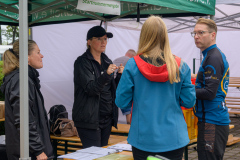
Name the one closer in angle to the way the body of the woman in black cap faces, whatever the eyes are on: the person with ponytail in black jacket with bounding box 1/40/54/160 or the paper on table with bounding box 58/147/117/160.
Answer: the paper on table

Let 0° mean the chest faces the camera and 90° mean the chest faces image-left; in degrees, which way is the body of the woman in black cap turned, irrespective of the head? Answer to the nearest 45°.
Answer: approximately 315°

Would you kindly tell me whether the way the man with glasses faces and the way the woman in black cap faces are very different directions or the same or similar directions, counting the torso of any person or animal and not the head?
very different directions

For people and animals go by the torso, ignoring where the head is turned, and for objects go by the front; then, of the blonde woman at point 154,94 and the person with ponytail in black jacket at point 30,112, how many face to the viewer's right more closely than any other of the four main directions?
1

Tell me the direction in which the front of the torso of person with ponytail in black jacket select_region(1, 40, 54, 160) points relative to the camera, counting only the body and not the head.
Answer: to the viewer's right

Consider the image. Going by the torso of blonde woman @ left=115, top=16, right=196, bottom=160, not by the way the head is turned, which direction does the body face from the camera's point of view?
away from the camera

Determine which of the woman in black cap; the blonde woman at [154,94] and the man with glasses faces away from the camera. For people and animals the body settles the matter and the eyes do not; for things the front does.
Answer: the blonde woman

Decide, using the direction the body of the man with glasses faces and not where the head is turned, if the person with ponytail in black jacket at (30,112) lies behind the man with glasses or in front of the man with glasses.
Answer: in front

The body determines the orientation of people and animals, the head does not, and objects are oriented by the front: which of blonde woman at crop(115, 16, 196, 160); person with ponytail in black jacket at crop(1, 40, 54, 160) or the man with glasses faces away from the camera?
the blonde woman

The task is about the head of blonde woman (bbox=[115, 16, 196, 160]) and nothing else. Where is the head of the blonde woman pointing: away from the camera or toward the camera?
away from the camera

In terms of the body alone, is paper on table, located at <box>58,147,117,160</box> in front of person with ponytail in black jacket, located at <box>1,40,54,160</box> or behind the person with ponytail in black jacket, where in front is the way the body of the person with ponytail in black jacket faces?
in front

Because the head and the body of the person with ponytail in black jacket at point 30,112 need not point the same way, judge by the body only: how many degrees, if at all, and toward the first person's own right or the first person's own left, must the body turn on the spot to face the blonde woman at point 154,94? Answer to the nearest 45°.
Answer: approximately 45° to the first person's own right

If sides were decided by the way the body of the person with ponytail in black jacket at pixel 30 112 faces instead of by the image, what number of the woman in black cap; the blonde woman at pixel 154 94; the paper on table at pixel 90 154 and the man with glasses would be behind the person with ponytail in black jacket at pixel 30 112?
0
